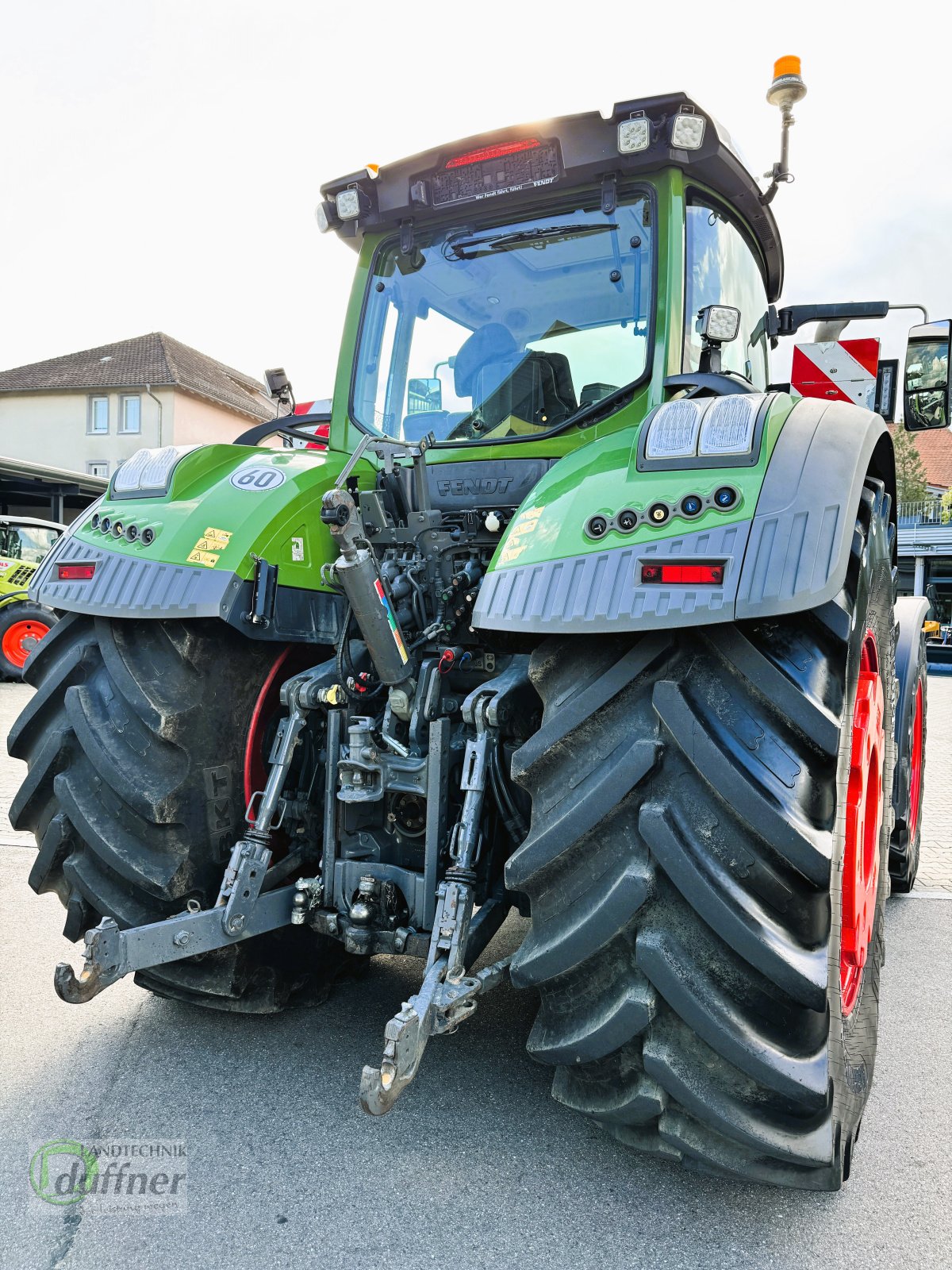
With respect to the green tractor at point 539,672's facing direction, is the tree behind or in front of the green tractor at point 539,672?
in front

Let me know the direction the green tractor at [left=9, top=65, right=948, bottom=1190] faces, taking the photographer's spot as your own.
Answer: facing away from the viewer and to the right of the viewer

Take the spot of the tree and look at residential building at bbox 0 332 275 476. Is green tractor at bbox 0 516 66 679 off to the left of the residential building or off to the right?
left

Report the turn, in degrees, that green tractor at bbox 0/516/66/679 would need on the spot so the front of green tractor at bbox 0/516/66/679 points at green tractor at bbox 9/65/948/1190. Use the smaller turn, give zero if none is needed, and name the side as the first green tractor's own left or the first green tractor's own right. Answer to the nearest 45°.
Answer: approximately 45° to the first green tractor's own left

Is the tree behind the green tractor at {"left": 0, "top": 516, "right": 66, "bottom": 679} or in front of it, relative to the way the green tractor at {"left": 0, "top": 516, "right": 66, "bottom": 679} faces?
behind

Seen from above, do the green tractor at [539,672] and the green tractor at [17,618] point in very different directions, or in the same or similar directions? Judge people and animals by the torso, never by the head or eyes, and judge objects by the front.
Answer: very different directions

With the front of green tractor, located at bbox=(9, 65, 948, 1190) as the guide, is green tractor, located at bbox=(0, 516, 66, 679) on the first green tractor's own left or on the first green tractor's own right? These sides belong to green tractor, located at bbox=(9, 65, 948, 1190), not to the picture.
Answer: on the first green tractor's own left

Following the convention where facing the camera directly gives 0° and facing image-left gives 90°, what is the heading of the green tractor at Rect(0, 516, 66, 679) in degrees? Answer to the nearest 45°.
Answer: approximately 45°

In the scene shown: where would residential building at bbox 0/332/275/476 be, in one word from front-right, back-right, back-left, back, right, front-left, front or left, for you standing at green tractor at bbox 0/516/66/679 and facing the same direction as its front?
back-right
